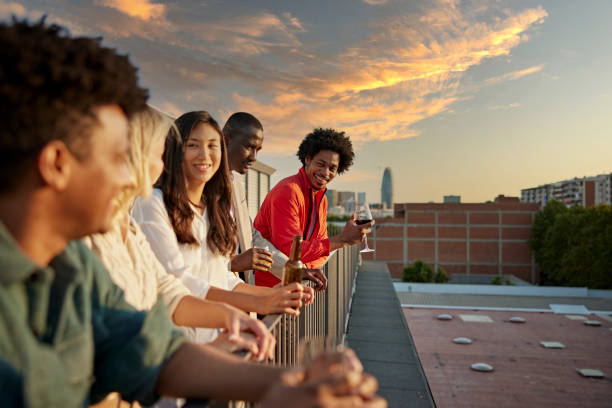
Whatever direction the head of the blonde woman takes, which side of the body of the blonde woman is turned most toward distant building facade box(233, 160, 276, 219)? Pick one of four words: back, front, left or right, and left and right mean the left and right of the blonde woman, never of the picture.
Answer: left

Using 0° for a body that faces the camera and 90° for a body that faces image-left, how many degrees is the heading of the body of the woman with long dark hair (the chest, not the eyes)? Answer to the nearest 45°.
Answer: approximately 315°

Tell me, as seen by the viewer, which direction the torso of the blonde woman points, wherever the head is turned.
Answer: to the viewer's right

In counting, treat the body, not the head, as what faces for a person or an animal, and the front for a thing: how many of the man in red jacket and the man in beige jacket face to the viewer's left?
0

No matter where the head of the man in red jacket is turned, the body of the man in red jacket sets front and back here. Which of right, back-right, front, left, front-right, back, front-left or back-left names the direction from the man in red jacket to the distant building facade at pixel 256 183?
back-left
